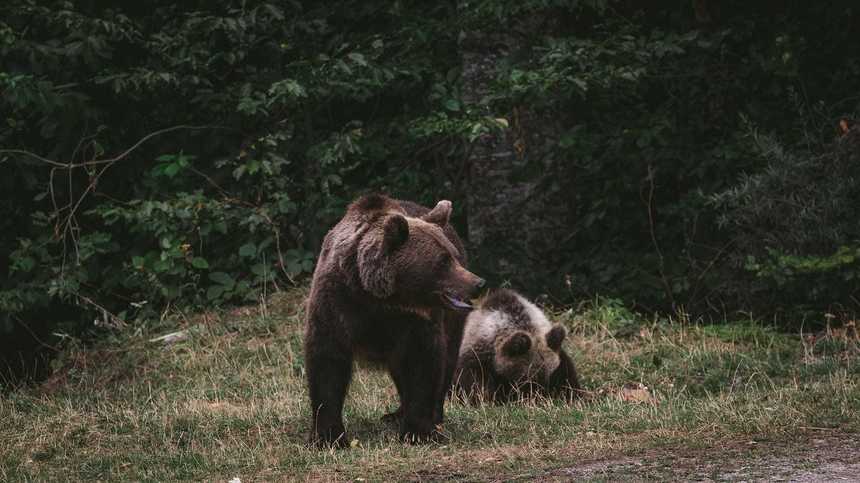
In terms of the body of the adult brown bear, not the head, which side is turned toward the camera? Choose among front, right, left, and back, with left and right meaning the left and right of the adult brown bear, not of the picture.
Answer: front

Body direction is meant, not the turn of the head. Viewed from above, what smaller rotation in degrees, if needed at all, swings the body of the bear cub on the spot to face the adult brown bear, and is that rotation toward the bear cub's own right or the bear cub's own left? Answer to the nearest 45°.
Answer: approximately 45° to the bear cub's own right

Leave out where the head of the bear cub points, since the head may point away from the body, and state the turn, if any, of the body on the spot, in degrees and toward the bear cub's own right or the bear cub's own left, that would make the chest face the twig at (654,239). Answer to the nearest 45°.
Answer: approximately 135° to the bear cub's own left

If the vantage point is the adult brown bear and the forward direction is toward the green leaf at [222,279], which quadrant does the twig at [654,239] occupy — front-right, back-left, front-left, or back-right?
front-right

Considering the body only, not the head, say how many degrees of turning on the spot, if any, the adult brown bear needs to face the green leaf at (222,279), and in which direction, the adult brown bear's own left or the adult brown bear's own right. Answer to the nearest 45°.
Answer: approximately 180°

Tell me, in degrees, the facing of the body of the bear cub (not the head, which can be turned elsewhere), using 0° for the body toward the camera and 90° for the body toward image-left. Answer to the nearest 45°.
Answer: approximately 315°

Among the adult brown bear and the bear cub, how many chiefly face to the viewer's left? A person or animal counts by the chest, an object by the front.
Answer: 0
